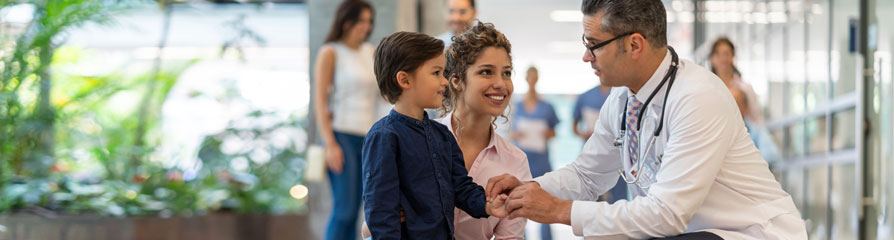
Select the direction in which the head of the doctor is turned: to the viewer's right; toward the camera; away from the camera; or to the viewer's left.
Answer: to the viewer's left

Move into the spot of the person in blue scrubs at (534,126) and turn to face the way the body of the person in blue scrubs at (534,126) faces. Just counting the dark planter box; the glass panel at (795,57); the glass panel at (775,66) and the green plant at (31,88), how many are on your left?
2

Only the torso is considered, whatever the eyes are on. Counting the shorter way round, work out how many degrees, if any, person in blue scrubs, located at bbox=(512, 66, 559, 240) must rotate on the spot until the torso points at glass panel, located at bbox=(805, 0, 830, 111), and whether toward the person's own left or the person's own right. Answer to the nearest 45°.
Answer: approximately 45° to the person's own left

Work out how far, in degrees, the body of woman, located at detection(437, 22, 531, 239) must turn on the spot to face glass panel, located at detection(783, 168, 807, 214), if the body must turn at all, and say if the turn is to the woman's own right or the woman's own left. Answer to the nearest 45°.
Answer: approximately 90° to the woman's own left

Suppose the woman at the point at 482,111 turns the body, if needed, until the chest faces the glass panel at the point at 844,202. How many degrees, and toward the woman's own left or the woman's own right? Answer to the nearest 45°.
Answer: approximately 90° to the woman's own left

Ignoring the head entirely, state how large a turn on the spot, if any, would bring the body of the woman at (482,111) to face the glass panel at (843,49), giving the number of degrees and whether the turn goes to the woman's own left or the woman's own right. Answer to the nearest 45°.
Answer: approximately 90° to the woman's own left

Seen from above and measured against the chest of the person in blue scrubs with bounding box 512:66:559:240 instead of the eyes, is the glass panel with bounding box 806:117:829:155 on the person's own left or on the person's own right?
on the person's own left

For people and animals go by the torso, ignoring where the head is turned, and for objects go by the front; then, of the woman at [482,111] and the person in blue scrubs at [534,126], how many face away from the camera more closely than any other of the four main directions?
0

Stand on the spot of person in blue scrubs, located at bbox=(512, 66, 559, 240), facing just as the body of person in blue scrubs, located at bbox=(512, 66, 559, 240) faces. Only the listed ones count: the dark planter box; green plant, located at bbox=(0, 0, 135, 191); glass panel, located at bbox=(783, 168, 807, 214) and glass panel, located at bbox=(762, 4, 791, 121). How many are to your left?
2

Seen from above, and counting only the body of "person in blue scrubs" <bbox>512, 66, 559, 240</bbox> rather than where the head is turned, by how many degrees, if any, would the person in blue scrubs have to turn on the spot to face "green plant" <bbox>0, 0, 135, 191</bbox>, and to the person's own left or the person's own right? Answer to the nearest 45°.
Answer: approximately 45° to the person's own right

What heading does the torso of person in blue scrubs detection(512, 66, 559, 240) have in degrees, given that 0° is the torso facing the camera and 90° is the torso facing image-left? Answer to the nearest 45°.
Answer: approximately 0°

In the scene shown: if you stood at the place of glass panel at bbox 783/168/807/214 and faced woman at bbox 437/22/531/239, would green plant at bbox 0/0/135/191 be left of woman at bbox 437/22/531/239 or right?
right

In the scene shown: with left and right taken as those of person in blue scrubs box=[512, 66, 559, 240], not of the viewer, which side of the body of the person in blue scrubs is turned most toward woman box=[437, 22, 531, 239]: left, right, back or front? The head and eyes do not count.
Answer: front

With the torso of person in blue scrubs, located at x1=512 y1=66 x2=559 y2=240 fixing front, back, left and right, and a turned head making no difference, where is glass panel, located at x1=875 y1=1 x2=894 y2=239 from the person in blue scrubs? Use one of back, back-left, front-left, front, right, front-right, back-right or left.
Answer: front-left

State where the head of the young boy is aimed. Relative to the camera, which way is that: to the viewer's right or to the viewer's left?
to the viewer's right

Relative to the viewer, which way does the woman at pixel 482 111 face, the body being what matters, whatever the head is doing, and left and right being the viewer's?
facing the viewer and to the right of the viewer

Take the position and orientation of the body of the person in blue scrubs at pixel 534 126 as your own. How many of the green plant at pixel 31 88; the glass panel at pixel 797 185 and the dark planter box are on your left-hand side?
1
